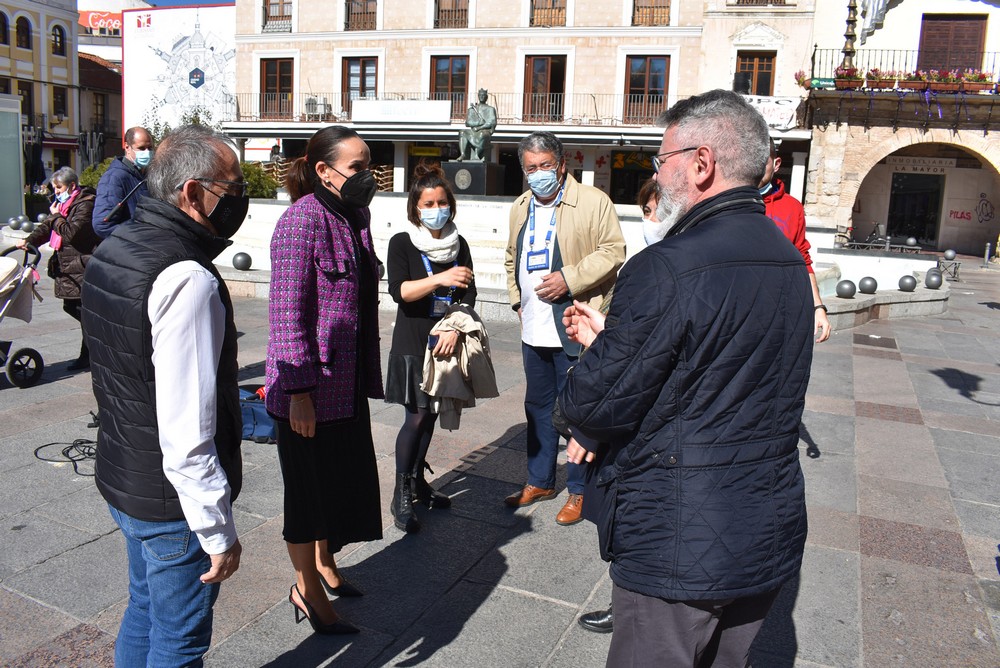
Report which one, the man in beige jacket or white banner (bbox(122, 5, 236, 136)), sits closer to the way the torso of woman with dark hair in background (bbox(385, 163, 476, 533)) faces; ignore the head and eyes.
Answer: the man in beige jacket

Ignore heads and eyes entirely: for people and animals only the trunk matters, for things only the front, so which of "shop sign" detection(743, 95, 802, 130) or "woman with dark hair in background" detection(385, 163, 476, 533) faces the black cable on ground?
the shop sign

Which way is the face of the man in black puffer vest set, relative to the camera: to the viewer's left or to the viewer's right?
to the viewer's right

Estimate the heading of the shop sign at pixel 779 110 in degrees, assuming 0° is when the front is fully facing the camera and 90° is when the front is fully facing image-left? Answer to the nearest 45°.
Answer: approximately 0°

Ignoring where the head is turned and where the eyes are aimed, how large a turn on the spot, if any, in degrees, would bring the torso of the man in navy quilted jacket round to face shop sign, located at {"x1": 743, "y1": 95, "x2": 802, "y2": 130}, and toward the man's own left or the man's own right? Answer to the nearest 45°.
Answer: approximately 45° to the man's own right

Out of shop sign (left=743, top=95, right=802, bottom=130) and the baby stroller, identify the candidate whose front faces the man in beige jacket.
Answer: the shop sign

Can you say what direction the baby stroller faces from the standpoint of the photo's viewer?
facing to the left of the viewer

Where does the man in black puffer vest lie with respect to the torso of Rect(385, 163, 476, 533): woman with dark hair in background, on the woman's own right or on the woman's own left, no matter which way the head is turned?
on the woman's own right

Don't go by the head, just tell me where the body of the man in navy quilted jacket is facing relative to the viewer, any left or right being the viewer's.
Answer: facing away from the viewer and to the left of the viewer
